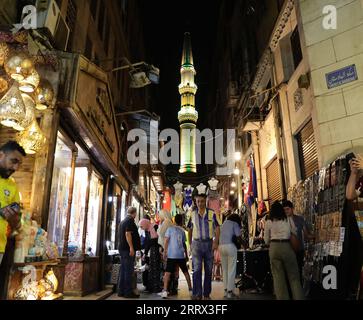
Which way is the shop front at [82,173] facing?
to the viewer's right

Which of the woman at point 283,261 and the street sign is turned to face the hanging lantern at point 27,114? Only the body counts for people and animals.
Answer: the street sign

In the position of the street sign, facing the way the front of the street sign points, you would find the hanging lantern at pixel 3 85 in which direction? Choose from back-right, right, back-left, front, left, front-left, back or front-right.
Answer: front

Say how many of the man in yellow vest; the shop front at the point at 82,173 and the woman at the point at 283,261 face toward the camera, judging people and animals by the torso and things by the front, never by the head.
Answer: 1

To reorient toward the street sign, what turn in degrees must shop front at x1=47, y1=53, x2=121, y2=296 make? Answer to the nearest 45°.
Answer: approximately 45° to its right

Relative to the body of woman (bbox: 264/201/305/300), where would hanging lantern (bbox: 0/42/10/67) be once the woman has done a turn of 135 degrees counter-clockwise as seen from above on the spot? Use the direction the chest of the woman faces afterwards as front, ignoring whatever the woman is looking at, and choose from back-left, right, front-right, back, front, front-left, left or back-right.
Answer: front

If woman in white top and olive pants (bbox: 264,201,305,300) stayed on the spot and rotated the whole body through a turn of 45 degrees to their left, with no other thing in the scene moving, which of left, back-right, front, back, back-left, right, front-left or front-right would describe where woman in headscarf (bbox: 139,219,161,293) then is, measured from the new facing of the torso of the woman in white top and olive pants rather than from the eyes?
front

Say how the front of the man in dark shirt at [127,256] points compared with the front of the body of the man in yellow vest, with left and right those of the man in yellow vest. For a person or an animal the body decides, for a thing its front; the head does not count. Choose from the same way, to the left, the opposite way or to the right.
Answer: to the left

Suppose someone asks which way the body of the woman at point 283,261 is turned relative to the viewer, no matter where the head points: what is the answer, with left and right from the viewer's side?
facing away from the viewer

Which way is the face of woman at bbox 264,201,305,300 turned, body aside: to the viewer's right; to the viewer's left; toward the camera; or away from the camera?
away from the camera

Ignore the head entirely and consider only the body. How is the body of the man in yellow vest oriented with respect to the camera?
toward the camera

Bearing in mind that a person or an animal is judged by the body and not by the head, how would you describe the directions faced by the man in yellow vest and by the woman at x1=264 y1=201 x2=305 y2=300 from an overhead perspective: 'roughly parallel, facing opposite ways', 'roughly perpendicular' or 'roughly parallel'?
roughly parallel, facing opposite ways

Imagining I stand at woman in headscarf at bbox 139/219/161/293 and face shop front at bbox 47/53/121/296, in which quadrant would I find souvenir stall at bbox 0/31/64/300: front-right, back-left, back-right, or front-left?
front-left

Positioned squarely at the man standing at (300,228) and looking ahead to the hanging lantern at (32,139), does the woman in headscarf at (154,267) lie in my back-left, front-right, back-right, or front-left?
front-right
